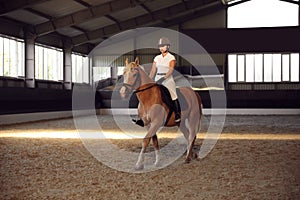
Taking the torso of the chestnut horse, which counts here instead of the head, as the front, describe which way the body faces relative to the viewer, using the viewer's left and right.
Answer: facing the viewer and to the left of the viewer
